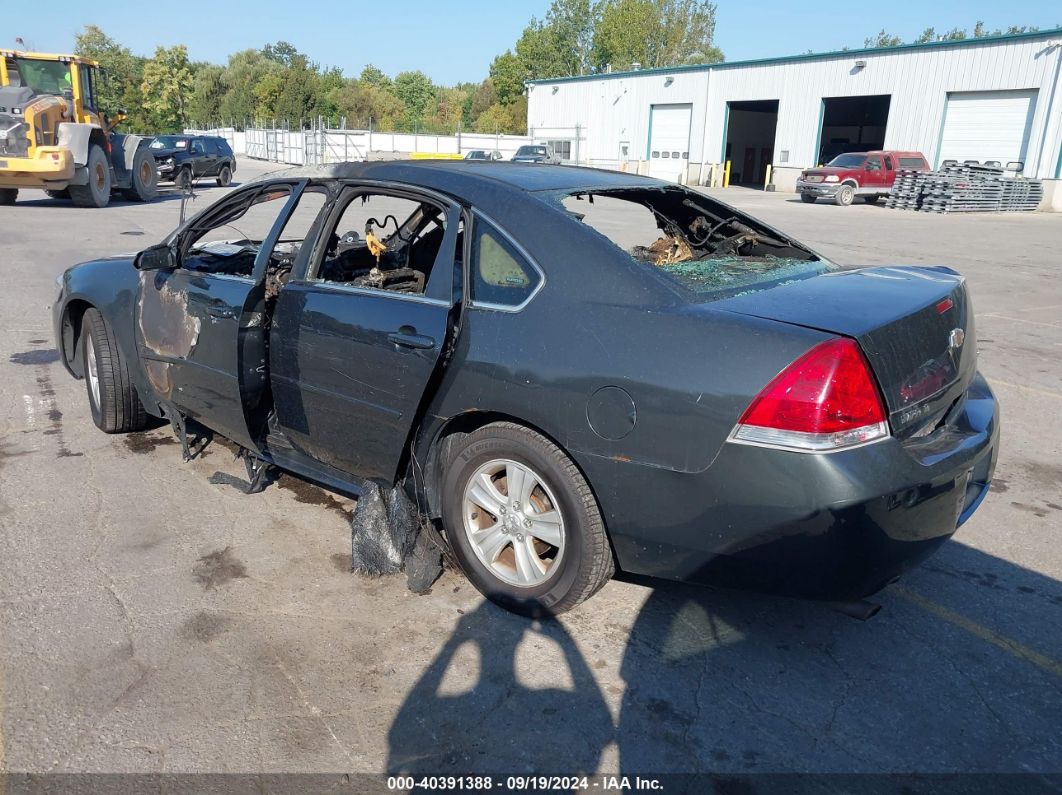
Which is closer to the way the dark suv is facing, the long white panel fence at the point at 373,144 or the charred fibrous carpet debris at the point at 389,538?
the charred fibrous carpet debris

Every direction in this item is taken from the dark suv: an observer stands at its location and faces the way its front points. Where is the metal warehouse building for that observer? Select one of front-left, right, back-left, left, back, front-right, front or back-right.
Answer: back-left

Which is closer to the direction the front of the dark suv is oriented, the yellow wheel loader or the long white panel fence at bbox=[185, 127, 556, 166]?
the yellow wheel loader

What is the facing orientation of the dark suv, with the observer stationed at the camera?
facing the viewer and to the left of the viewer

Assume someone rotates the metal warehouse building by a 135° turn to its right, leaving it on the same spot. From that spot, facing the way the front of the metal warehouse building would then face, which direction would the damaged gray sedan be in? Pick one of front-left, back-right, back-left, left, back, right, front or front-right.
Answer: back

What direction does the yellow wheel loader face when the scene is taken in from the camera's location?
facing away from the viewer and to the right of the viewer

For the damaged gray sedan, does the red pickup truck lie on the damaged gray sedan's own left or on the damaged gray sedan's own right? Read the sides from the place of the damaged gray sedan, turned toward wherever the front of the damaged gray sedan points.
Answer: on the damaged gray sedan's own right

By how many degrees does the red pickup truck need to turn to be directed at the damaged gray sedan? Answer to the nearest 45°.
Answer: approximately 45° to its left

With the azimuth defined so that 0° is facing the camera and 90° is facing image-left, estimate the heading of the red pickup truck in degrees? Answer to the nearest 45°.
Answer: approximately 45°

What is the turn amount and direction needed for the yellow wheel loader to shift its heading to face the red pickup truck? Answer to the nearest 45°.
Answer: approximately 45° to its right

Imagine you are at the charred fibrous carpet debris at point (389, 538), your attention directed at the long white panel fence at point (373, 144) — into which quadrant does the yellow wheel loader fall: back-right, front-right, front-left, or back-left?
front-left

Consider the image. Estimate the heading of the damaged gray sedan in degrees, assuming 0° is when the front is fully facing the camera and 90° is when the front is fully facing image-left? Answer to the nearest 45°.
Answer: approximately 135°

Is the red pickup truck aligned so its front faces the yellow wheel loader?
yes

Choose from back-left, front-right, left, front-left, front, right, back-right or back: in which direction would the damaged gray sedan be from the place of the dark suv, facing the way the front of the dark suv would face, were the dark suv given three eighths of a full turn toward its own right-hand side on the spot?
back

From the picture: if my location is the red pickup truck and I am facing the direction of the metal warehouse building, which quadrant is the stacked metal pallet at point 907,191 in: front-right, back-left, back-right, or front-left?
back-right

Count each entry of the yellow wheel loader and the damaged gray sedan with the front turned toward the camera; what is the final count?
0
